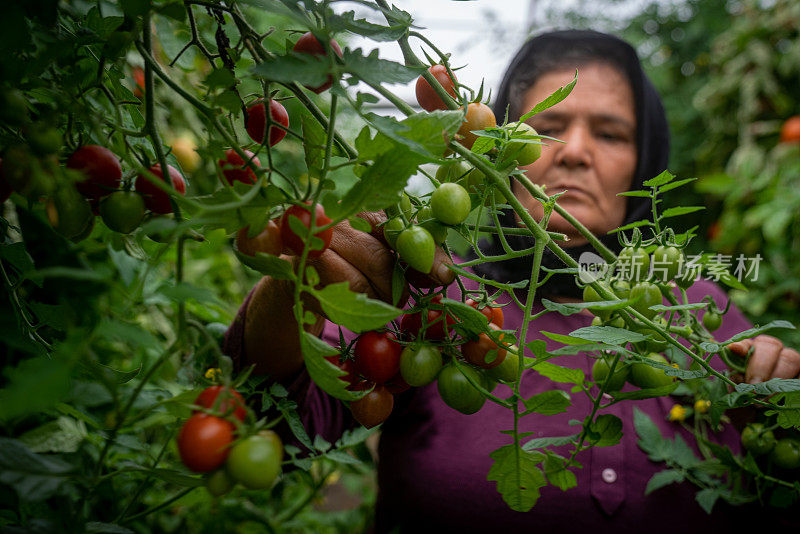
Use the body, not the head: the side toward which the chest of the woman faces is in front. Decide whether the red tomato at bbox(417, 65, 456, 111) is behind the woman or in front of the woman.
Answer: in front

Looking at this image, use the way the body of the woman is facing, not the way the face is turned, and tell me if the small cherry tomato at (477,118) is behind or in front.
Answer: in front

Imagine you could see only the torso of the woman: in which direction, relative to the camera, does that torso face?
toward the camera
